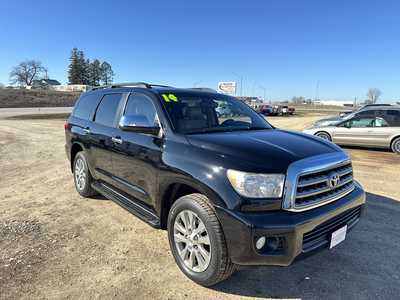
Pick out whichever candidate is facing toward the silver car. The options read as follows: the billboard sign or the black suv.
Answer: the billboard sign

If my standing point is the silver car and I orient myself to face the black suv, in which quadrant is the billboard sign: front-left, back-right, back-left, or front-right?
back-right

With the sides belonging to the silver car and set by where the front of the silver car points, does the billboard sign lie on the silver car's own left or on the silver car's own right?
on the silver car's own right

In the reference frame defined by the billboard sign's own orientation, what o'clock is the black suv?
The black suv is roughly at 12 o'clock from the billboard sign.

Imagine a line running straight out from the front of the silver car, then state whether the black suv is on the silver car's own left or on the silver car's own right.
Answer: on the silver car's own left

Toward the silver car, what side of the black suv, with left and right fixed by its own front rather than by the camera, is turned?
left

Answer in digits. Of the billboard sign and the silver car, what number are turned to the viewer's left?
1

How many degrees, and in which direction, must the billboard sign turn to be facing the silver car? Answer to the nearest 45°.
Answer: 0° — it already faces it

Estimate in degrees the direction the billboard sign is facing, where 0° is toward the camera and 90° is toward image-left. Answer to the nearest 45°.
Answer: approximately 0°

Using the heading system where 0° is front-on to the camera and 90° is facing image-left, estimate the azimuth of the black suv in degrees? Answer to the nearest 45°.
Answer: approximately 315°

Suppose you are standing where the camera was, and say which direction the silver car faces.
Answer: facing to the left of the viewer

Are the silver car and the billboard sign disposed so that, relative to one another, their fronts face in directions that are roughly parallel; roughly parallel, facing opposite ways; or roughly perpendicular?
roughly perpendicular
